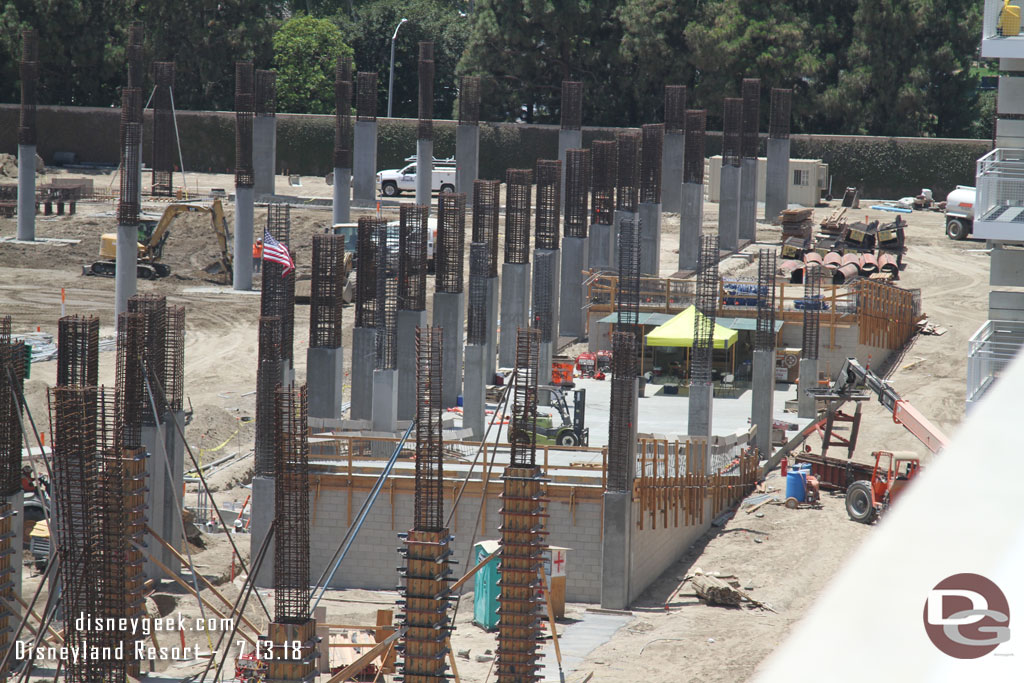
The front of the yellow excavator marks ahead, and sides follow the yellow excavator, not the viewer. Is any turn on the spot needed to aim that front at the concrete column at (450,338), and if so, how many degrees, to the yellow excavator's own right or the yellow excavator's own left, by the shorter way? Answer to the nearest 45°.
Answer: approximately 90° to the yellow excavator's own right

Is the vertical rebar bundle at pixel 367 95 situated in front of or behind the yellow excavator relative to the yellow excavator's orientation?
in front

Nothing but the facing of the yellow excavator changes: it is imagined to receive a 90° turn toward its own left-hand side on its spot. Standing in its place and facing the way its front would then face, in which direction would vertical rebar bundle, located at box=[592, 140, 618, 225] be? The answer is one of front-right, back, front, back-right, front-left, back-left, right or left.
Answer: back-right

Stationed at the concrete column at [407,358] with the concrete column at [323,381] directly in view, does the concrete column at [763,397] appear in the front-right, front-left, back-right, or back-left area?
back-left

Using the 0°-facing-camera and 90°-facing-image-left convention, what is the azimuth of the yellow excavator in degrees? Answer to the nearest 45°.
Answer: approximately 270°

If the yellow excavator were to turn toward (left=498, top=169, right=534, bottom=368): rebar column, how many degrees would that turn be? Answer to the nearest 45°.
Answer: approximately 45° to its right

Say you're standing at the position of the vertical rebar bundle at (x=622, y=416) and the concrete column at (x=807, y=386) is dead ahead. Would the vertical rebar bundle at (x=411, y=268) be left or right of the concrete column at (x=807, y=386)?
left

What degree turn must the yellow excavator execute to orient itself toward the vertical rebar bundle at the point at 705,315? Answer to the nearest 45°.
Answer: approximately 45° to its right

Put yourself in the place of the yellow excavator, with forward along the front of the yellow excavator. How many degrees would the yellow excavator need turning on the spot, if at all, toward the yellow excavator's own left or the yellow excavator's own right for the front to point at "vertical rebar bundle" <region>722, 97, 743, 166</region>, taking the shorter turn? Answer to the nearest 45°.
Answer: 0° — it already faces it

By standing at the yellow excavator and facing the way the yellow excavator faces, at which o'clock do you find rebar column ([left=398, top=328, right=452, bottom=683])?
The rebar column is roughly at 3 o'clock from the yellow excavator.

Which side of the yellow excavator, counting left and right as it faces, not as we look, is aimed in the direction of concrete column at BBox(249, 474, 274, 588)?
right

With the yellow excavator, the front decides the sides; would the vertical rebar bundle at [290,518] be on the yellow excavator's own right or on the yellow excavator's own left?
on the yellow excavator's own right

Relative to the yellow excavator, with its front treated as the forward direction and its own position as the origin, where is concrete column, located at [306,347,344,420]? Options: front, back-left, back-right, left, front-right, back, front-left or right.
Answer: right

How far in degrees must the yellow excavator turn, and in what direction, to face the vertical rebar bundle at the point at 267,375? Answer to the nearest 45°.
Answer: approximately 90° to its right

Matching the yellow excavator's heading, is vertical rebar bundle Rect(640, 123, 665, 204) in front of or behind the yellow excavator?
in front
